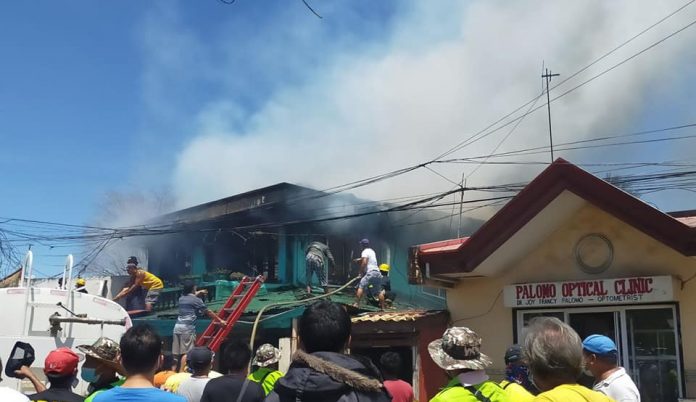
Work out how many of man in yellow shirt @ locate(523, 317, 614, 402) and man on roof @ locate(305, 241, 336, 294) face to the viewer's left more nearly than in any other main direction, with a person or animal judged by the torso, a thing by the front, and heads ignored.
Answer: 0

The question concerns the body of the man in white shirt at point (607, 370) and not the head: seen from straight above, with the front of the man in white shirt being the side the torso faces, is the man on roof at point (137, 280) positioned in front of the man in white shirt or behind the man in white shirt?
in front

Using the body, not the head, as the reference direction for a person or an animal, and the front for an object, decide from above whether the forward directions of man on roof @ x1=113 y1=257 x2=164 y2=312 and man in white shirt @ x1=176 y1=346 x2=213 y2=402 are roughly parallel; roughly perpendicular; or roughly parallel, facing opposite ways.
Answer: roughly perpendicular

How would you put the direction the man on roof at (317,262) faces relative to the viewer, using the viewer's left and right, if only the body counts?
facing away from the viewer and to the right of the viewer

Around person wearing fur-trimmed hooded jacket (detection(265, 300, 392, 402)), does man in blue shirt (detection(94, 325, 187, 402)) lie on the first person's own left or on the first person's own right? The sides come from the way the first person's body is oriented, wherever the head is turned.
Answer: on the first person's own left

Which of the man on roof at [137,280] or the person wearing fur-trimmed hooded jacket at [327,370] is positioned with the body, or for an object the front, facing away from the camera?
the person wearing fur-trimmed hooded jacket

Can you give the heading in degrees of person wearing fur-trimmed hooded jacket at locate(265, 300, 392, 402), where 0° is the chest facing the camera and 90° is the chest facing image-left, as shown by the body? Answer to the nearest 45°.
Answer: approximately 180°

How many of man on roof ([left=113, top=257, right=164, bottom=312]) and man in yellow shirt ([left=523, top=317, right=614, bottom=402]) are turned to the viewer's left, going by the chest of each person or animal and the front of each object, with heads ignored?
1

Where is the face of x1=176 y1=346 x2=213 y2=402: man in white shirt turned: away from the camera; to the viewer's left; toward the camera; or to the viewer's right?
away from the camera

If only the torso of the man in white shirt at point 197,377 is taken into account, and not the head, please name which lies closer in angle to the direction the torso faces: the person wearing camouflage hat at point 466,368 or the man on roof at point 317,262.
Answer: the man on roof

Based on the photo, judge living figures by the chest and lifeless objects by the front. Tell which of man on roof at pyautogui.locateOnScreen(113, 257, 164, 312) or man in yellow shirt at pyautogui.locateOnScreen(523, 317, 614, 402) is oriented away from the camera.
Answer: the man in yellow shirt

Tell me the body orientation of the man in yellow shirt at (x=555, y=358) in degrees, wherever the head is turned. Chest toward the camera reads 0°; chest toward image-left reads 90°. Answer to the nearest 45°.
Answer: approximately 180°

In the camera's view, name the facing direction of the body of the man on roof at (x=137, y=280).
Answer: to the viewer's left
